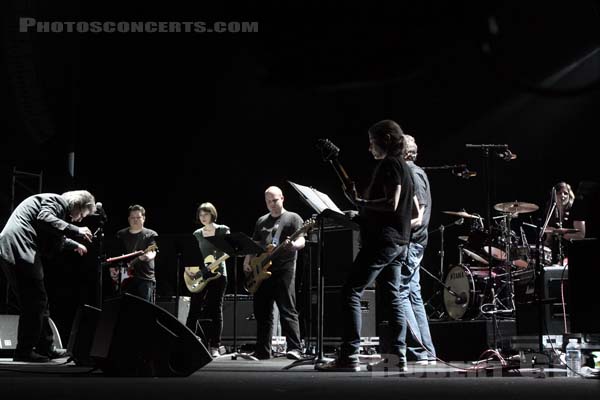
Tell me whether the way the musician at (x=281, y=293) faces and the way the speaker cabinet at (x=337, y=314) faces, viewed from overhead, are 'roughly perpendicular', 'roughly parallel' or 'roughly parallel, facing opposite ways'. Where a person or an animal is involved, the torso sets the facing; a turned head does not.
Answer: roughly parallel

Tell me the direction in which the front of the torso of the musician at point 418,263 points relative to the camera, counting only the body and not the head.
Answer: to the viewer's left

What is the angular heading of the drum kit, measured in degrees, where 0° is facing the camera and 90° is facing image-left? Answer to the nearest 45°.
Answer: approximately 45°

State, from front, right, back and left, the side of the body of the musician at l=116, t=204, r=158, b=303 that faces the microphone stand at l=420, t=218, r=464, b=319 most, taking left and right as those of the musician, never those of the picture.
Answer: left

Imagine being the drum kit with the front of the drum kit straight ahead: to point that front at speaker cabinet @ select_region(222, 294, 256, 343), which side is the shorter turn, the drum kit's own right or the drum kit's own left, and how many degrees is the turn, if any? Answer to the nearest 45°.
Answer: approximately 45° to the drum kit's own right

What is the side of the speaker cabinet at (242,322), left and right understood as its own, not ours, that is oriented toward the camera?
front

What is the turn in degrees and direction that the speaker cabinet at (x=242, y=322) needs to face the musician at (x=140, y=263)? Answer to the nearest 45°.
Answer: approximately 45° to its right

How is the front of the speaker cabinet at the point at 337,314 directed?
toward the camera

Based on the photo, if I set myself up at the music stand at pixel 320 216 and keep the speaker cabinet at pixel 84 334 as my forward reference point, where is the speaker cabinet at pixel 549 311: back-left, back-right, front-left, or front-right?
back-right

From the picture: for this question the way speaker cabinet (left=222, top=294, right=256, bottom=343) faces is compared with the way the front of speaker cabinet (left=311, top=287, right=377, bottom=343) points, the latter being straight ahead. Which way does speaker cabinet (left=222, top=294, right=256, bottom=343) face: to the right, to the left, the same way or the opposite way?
the same way
